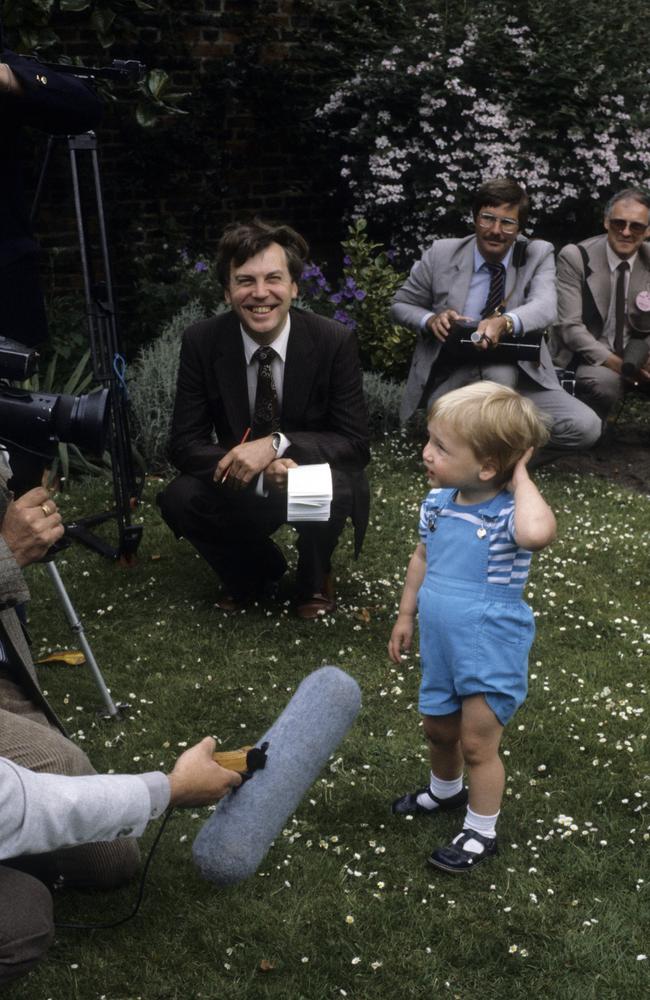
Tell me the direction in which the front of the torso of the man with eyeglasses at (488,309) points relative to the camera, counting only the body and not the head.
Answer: toward the camera

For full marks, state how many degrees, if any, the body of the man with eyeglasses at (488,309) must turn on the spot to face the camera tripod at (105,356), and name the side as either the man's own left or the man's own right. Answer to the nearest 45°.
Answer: approximately 45° to the man's own right

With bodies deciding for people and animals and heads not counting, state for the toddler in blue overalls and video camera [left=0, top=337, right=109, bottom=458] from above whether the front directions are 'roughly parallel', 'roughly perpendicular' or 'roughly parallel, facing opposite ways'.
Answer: roughly parallel, facing opposite ways

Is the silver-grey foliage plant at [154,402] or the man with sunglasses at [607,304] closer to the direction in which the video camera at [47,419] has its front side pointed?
the man with sunglasses

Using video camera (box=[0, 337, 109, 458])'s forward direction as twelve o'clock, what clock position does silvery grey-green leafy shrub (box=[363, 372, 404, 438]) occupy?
The silvery grey-green leafy shrub is roughly at 10 o'clock from the video camera.

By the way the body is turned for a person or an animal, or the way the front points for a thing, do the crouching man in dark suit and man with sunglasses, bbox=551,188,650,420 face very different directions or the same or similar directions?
same or similar directions

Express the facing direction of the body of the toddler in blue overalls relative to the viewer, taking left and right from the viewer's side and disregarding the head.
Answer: facing the viewer and to the left of the viewer

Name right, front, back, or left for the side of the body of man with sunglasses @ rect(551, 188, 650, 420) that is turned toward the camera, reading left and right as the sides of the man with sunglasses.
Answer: front

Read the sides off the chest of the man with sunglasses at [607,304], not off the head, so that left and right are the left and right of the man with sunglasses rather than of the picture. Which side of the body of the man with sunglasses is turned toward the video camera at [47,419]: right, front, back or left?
front

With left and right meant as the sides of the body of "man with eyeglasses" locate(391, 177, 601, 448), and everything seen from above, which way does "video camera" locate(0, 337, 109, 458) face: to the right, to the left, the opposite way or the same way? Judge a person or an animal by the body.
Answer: to the left

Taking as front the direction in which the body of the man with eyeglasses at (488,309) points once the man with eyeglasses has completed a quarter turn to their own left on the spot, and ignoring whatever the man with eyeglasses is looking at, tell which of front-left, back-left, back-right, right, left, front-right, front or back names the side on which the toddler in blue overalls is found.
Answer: right

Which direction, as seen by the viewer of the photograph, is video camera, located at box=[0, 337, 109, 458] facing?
facing to the right of the viewer

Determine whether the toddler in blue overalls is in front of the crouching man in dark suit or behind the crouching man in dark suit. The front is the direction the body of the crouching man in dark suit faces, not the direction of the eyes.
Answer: in front

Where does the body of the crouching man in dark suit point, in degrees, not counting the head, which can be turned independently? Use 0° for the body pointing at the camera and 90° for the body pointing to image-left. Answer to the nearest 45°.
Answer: approximately 0°
